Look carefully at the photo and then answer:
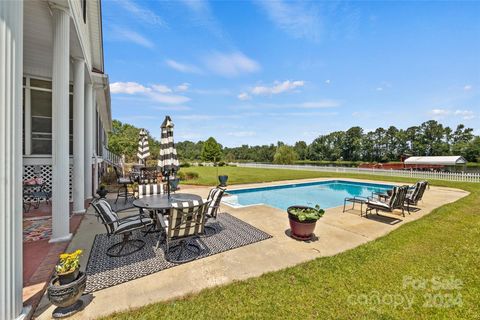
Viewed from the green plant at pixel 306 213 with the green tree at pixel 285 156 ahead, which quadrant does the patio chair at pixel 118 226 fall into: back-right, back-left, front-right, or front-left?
back-left

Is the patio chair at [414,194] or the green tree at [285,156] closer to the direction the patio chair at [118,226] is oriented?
the patio chair

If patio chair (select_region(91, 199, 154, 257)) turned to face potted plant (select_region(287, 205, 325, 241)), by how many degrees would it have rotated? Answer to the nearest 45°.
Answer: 0° — it already faces it

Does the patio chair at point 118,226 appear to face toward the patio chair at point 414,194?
yes

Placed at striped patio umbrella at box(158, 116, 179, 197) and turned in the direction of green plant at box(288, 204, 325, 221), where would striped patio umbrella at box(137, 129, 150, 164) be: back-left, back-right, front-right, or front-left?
back-left

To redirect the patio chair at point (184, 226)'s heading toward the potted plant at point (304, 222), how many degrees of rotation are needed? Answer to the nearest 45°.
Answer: approximately 135° to its right

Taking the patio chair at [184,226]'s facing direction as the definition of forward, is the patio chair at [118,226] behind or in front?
in front

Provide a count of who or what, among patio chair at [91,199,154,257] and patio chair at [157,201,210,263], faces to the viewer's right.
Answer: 1

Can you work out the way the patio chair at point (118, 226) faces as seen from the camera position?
facing to the right of the viewer

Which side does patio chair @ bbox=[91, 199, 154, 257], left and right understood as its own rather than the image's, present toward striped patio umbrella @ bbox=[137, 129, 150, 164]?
left

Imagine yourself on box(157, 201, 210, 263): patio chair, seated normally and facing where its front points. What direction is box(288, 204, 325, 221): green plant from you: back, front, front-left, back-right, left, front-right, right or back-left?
back-right

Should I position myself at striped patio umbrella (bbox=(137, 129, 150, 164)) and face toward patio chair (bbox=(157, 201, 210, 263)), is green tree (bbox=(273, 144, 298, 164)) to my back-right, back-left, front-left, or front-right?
back-left
